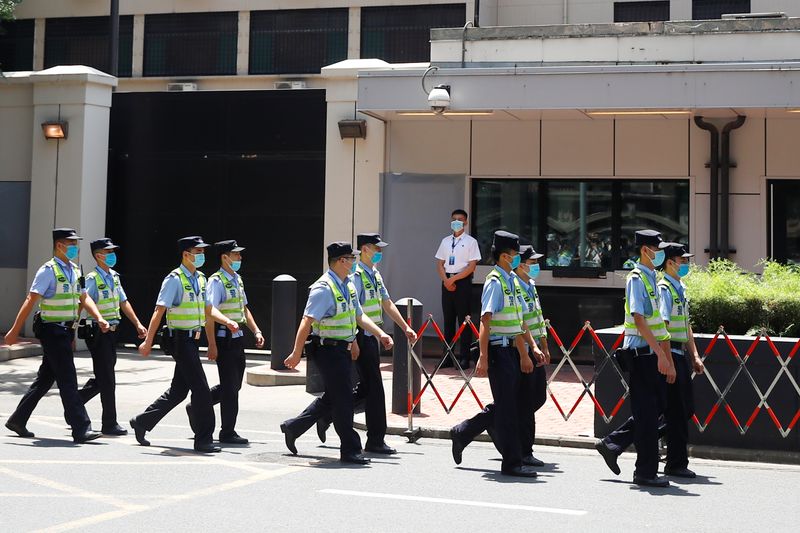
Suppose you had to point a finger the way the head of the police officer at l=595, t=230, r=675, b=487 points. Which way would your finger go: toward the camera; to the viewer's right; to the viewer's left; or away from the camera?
to the viewer's right

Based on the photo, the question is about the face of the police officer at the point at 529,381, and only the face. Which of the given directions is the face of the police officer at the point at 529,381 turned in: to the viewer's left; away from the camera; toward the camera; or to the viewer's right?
to the viewer's right

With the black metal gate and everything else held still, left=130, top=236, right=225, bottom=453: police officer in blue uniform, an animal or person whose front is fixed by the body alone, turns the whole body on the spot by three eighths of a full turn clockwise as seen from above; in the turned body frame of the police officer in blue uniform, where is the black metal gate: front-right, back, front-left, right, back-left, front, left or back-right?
right

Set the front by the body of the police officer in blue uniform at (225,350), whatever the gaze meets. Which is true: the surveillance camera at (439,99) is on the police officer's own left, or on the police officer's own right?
on the police officer's own left

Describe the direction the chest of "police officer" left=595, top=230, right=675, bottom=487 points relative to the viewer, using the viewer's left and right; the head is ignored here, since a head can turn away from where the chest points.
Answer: facing to the right of the viewer

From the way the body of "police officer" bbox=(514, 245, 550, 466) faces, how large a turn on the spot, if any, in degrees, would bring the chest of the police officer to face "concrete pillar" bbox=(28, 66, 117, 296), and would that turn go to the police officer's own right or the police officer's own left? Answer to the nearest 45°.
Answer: approximately 135° to the police officer's own left

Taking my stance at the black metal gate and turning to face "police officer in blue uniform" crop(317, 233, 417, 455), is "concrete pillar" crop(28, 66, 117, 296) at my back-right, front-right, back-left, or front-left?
back-right

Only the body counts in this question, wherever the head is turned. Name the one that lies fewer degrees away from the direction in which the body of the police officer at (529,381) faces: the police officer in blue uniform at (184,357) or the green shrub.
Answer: the green shrub

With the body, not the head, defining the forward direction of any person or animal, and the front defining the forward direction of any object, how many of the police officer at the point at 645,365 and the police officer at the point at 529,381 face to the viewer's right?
2

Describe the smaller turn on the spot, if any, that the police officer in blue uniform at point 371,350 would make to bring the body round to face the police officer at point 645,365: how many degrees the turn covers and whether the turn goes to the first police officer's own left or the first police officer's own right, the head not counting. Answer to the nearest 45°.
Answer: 0° — they already face them

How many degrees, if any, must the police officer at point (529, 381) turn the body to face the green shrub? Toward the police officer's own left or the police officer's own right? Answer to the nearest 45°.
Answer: approximately 45° to the police officer's own left

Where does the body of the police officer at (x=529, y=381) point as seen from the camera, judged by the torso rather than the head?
to the viewer's right

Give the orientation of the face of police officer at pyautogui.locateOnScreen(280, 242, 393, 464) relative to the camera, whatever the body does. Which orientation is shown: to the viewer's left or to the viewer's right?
to the viewer's right

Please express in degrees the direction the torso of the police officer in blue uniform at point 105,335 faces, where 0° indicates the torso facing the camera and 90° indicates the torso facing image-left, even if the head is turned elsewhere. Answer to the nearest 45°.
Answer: approximately 315°

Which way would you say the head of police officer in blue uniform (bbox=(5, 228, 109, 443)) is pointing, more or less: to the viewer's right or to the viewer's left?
to the viewer's right
